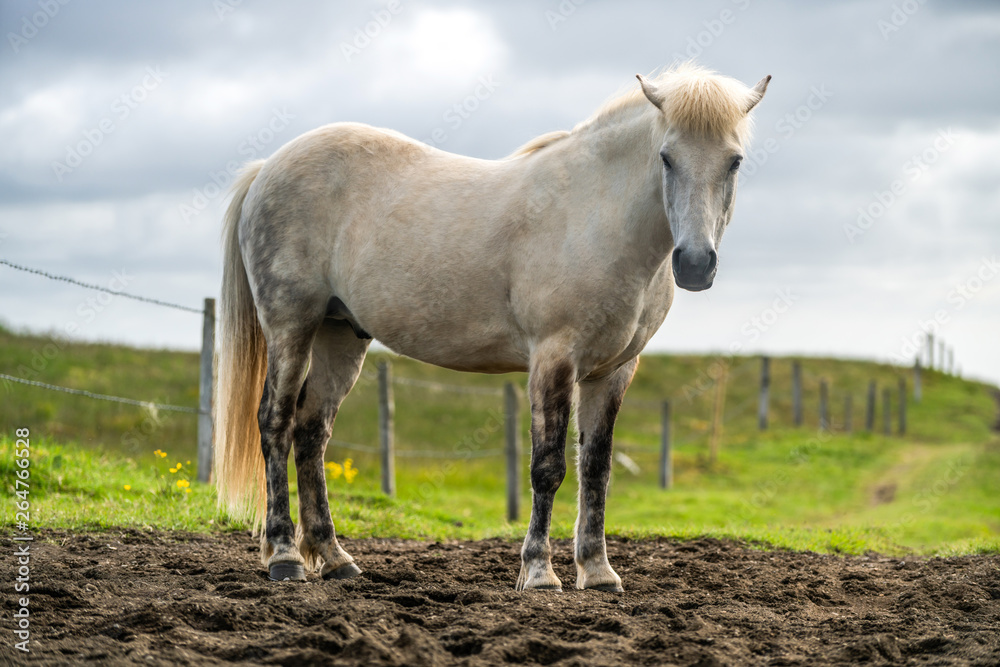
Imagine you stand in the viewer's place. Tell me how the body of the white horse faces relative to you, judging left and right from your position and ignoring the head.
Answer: facing the viewer and to the right of the viewer

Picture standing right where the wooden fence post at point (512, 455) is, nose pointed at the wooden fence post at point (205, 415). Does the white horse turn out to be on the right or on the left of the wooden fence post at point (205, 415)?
left

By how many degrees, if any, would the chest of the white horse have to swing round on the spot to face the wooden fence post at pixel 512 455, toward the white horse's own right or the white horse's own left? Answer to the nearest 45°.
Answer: approximately 135° to the white horse's own left

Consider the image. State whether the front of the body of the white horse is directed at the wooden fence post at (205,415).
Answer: no

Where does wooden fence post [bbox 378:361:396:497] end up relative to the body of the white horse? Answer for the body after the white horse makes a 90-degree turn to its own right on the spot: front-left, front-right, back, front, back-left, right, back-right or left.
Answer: back-right
